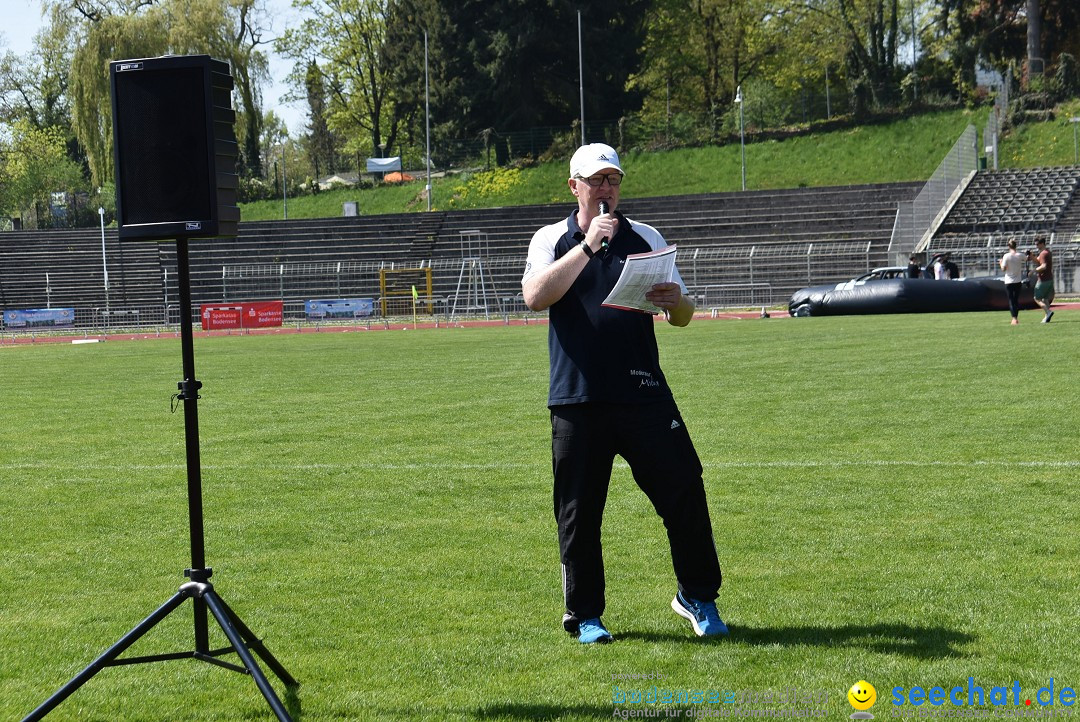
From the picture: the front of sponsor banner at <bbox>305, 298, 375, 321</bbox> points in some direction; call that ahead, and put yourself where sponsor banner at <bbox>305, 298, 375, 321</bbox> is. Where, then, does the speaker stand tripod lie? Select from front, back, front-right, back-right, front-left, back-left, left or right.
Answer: front

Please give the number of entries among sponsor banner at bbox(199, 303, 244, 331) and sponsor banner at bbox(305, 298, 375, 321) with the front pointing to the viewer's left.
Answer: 0

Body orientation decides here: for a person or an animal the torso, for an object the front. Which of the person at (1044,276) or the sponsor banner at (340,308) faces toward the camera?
the sponsor banner

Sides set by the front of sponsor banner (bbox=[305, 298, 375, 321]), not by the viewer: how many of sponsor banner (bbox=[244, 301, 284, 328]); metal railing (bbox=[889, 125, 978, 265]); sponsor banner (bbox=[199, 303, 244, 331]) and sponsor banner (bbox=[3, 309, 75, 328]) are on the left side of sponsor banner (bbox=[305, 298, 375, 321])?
1

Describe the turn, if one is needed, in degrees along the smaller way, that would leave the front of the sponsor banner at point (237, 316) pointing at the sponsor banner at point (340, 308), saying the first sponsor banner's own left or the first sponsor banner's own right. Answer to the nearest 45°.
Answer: approximately 135° to the first sponsor banner's own left

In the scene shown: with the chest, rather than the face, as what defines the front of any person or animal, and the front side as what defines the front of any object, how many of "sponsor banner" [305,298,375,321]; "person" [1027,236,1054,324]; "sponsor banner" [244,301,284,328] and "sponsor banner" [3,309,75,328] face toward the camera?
3

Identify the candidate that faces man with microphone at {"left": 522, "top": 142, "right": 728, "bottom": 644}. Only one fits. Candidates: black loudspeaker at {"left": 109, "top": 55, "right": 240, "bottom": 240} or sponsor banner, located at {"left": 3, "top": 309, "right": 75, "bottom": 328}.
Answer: the sponsor banner

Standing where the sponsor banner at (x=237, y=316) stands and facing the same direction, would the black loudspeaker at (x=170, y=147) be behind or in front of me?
in front

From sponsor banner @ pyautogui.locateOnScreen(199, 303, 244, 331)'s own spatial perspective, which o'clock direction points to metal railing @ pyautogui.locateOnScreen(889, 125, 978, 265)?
The metal railing is roughly at 9 o'clock from the sponsor banner.

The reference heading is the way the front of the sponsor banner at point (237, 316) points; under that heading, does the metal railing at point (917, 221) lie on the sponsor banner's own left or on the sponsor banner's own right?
on the sponsor banner's own left

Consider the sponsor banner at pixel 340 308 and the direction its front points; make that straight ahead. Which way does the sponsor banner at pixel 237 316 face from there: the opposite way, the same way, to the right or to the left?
the same way

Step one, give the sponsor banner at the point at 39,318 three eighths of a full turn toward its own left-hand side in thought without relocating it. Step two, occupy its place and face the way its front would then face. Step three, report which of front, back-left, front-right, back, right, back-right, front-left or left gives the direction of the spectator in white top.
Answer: right

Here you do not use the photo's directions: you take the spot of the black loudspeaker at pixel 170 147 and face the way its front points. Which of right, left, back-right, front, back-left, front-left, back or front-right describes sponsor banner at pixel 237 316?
back-right

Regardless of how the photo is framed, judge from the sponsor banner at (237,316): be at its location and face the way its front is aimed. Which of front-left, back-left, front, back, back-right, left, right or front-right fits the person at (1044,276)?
front-left

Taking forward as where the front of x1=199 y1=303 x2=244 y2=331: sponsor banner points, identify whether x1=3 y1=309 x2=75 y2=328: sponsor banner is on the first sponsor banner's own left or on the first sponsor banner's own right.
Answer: on the first sponsor banner's own right

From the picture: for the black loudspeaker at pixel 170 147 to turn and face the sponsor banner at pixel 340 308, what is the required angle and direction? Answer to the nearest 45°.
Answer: approximately 135° to its right

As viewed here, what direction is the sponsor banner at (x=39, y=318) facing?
toward the camera

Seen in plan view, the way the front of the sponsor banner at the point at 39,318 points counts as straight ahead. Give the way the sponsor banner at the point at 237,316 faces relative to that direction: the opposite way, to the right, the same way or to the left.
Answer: the same way

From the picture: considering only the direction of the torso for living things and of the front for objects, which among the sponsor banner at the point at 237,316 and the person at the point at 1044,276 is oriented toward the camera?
the sponsor banner

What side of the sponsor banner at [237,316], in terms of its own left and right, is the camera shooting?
front
